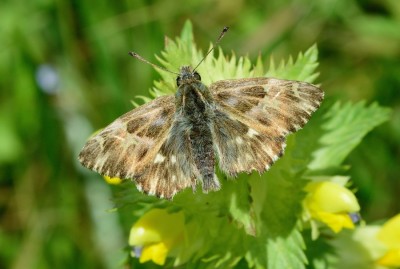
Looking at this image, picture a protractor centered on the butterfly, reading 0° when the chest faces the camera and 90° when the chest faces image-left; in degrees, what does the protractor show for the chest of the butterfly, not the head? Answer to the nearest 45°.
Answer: approximately 180°

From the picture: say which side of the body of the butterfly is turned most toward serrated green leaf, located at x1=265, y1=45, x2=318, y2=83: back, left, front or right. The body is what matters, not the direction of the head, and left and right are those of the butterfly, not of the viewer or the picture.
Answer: right

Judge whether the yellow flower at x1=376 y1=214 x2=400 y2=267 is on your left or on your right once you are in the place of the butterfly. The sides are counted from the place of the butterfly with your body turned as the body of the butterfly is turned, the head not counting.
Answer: on your right
